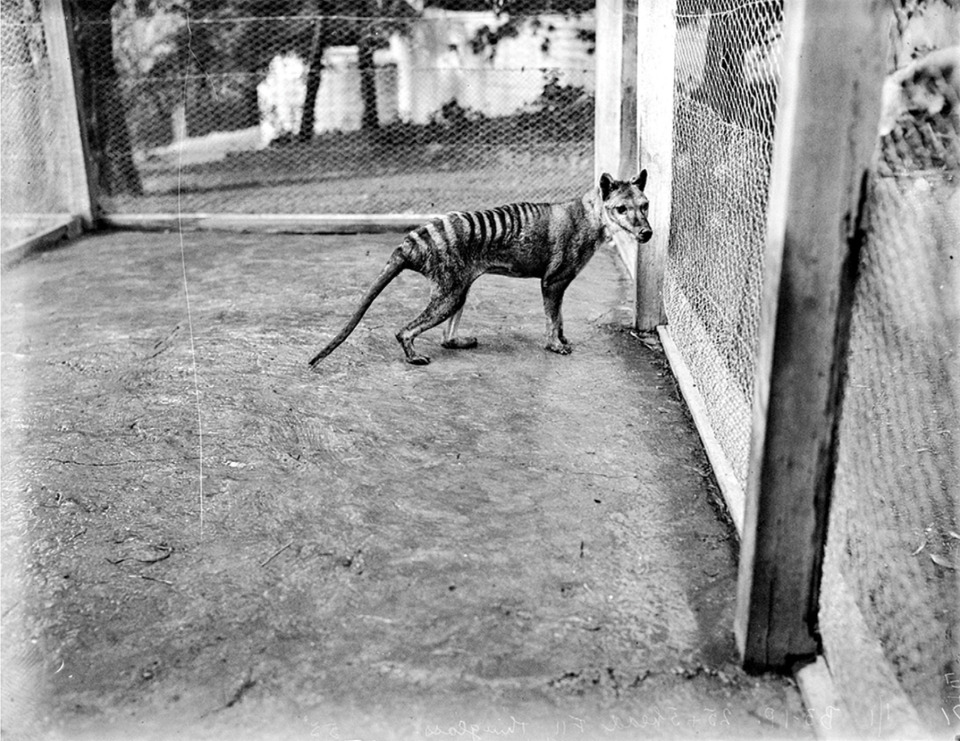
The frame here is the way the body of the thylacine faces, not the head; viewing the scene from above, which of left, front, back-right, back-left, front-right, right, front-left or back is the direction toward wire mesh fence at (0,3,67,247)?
back-left

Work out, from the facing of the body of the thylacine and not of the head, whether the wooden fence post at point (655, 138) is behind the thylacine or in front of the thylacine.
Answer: in front

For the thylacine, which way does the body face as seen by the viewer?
to the viewer's right

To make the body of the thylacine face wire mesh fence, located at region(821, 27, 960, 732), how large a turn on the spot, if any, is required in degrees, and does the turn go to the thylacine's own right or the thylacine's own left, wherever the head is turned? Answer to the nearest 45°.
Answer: approximately 45° to the thylacine's own right

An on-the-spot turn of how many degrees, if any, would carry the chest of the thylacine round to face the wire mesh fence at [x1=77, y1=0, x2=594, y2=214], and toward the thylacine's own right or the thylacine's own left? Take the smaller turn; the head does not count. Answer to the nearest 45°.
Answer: approximately 90° to the thylacine's own left

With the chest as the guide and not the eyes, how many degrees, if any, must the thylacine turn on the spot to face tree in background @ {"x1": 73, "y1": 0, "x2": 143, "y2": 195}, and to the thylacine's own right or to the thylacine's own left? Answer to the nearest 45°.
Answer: approximately 135° to the thylacine's own left
